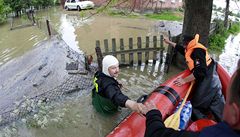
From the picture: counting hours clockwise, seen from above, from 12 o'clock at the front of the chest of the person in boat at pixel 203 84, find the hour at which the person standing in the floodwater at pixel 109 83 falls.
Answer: the person standing in the floodwater at pixel 109 83 is roughly at 11 o'clock from the person in boat at pixel 203 84.

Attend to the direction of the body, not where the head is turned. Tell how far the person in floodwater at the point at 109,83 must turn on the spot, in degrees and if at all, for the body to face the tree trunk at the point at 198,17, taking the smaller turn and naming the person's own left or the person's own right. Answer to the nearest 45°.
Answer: approximately 45° to the person's own left

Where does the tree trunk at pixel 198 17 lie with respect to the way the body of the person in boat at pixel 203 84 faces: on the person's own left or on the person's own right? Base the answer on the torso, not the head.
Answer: on the person's own right

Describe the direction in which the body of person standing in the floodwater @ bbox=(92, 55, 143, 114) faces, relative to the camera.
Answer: to the viewer's right

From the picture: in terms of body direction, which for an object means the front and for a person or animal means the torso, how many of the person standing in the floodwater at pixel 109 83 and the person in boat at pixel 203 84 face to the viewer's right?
1

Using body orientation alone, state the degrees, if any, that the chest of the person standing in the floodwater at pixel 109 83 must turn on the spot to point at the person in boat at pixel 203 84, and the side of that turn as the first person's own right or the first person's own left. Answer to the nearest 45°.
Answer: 0° — they already face them

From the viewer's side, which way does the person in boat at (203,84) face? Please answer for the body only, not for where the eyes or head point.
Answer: to the viewer's left

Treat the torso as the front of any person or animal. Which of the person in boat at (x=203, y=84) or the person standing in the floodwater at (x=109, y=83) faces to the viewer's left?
the person in boat at (x=203, y=84)

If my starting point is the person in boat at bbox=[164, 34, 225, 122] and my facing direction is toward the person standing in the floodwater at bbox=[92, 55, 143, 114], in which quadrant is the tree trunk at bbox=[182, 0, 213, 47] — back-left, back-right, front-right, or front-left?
back-right

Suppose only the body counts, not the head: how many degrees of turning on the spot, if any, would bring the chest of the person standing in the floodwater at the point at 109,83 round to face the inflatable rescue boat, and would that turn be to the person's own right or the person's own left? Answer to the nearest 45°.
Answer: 0° — they already face it

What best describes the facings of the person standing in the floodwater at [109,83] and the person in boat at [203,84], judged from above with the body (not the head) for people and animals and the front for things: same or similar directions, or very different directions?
very different directions
